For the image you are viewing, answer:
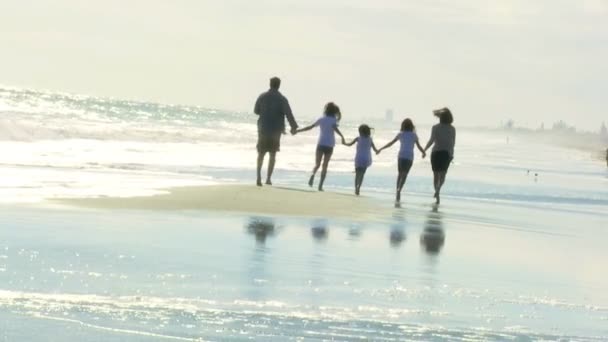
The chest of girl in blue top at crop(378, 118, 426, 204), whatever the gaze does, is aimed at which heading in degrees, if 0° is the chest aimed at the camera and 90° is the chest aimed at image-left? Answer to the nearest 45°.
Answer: approximately 180°

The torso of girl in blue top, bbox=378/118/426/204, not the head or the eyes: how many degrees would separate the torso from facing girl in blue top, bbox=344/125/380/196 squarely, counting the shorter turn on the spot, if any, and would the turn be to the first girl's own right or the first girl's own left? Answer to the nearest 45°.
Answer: approximately 45° to the first girl's own left

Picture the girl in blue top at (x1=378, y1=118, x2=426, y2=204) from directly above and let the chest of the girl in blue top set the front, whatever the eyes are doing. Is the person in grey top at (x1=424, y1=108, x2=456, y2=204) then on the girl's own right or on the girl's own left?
on the girl's own right

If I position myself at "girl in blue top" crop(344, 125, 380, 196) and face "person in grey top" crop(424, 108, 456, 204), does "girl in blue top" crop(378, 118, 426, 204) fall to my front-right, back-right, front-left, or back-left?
front-right

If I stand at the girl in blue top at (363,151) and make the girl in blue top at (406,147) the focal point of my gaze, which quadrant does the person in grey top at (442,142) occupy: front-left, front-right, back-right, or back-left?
front-left
